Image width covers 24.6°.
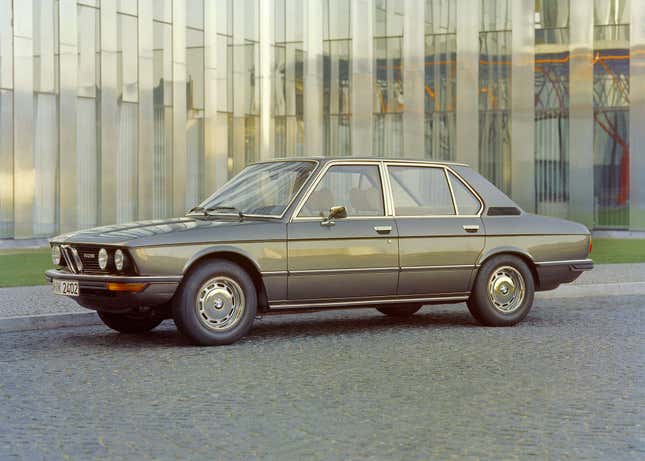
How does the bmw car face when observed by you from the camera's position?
facing the viewer and to the left of the viewer
